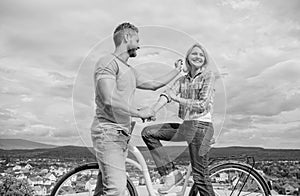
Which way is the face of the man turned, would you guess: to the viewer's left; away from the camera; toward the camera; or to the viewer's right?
to the viewer's right

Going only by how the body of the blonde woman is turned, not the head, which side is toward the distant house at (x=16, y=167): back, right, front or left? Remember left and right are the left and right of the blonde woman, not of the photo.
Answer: right

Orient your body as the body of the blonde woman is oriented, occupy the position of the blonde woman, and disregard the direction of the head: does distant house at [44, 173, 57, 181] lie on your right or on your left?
on your right

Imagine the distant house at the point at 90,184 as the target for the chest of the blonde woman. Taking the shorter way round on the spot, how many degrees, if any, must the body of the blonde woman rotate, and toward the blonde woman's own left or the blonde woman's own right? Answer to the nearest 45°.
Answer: approximately 90° to the blonde woman's own right

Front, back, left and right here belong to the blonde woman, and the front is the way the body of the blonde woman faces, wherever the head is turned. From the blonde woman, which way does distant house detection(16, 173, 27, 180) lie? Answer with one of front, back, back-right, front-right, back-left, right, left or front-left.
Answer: right

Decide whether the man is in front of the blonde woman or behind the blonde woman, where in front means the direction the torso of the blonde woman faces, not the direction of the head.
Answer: in front

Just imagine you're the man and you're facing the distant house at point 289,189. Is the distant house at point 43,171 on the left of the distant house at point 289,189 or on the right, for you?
left
